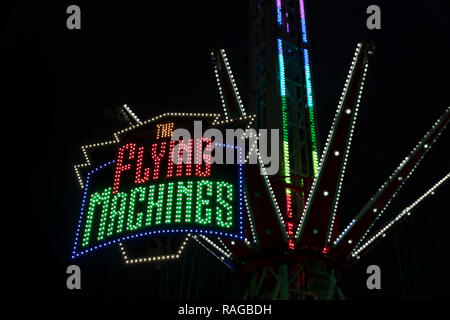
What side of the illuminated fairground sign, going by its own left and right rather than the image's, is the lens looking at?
front
